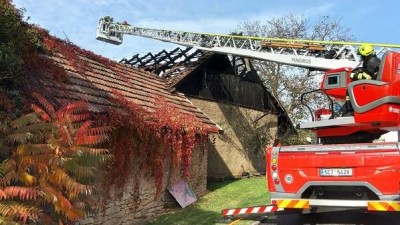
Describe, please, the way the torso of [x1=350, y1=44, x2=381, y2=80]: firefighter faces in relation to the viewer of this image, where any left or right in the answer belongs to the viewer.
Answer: facing to the left of the viewer

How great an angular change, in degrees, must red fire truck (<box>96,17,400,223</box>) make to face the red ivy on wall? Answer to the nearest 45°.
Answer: approximately 45° to its left

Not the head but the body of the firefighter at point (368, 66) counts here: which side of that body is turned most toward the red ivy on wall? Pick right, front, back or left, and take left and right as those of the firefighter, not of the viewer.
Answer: front

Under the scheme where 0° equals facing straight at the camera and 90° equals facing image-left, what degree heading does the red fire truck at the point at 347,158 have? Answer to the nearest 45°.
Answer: approximately 180°
